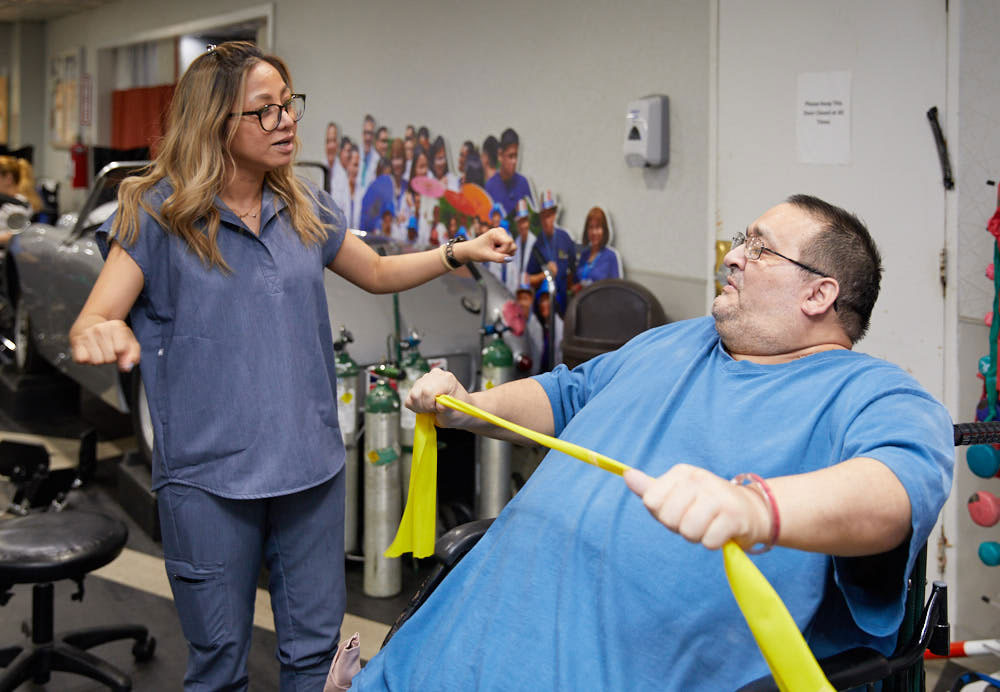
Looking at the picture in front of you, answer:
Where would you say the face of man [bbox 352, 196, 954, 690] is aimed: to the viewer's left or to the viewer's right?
to the viewer's left

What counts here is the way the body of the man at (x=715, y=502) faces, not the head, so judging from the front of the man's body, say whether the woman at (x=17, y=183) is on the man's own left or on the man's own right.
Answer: on the man's own right

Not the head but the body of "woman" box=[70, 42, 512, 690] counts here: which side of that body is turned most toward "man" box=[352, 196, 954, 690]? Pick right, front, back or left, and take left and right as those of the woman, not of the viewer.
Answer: front

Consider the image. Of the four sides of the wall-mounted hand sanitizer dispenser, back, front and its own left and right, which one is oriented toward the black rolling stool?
front

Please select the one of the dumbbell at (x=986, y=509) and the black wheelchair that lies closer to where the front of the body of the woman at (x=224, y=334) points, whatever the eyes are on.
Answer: the black wheelchair

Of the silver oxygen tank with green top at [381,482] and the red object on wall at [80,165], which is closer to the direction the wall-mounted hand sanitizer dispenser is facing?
the silver oxygen tank with green top

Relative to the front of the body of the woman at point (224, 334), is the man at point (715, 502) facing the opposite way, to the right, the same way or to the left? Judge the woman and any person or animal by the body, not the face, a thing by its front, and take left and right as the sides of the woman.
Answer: to the right

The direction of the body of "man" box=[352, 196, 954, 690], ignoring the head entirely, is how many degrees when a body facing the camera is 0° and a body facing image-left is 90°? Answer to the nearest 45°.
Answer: approximately 45°

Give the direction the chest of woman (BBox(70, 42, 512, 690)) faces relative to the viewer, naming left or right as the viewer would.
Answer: facing the viewer and to the right of the viewer

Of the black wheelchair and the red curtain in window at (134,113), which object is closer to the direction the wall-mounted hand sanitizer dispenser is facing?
the black wheelchair

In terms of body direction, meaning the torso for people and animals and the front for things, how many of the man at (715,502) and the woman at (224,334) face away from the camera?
0

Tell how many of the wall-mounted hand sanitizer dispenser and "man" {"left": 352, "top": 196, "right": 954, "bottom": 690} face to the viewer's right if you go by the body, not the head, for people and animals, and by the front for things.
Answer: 0

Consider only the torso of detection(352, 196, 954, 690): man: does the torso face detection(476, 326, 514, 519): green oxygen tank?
no
